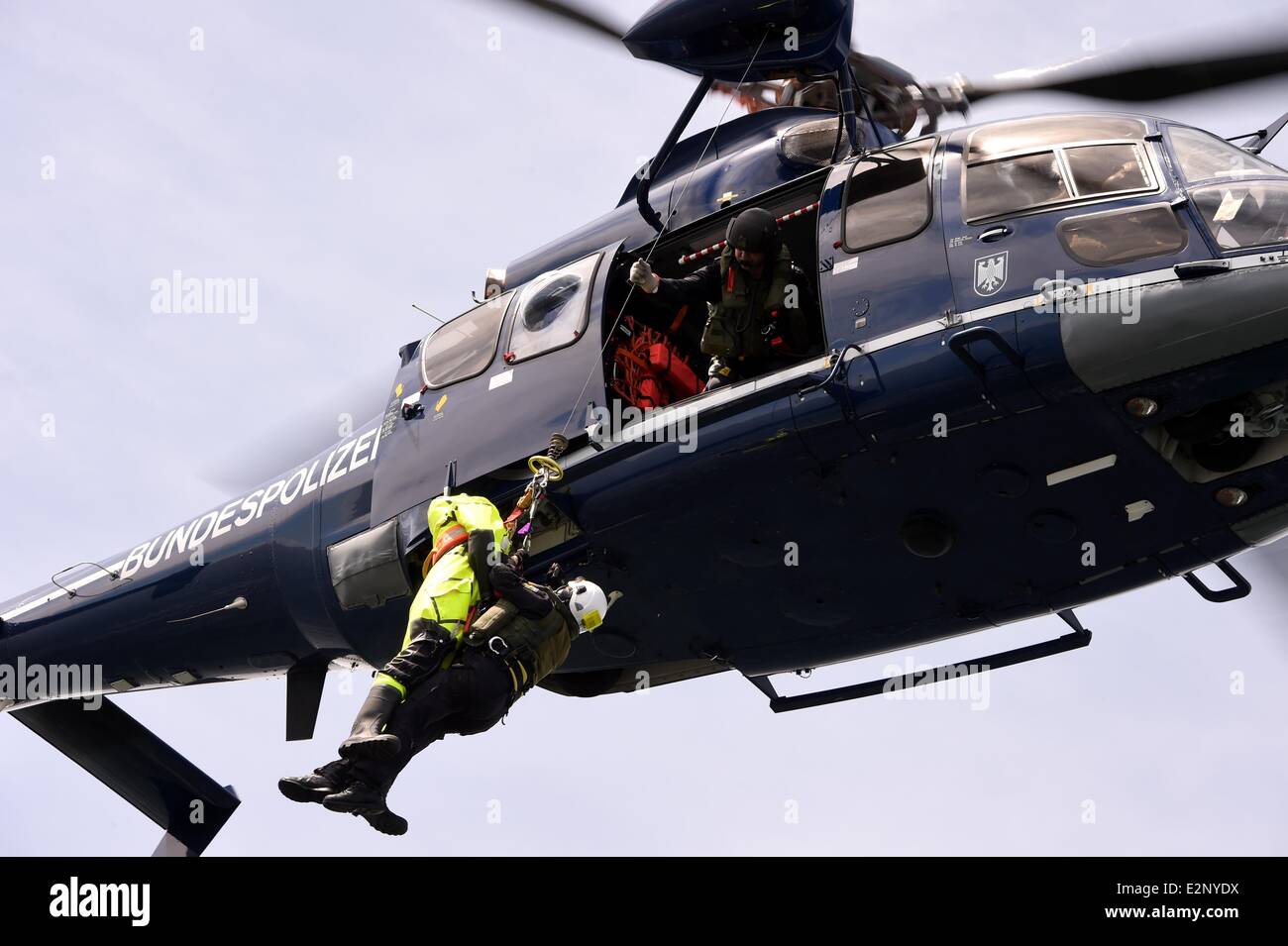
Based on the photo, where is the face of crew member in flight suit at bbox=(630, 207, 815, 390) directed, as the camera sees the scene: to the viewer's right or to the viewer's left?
to the viewer's left

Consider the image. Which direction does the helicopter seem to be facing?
to the viewer's right
